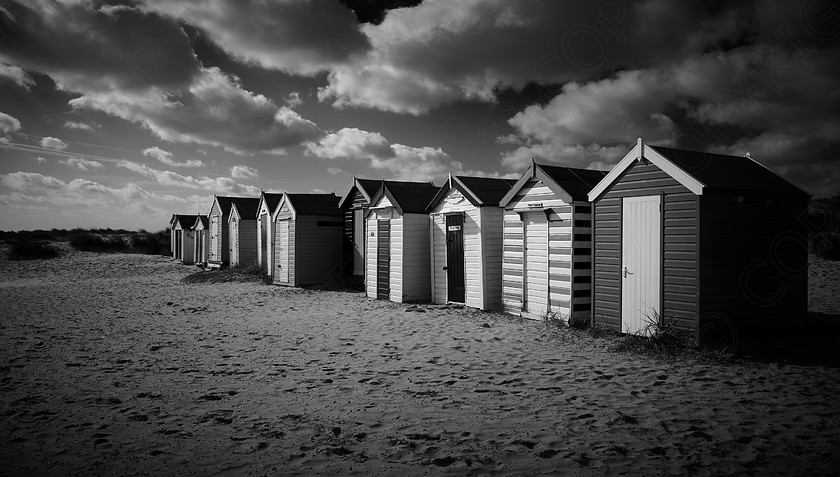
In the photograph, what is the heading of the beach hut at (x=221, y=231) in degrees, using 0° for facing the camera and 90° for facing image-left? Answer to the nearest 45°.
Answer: approximately 45°

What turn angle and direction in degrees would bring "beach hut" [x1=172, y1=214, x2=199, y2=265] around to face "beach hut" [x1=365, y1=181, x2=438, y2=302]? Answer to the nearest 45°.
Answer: approximately 45° to its left

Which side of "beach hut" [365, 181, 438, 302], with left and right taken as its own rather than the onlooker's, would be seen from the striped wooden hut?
left

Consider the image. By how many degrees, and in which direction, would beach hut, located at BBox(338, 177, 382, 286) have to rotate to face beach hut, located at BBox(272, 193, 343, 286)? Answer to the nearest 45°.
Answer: approximately 90° to its right

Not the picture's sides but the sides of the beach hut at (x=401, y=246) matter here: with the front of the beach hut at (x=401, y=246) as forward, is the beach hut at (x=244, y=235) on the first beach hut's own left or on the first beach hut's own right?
on the first beach hut's own right

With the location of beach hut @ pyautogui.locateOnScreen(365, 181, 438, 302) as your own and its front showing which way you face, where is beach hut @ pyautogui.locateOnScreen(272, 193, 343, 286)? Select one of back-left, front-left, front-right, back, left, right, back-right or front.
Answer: right

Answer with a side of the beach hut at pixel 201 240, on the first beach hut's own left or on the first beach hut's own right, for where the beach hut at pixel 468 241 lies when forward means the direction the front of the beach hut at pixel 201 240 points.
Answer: on the first beach hut's own left

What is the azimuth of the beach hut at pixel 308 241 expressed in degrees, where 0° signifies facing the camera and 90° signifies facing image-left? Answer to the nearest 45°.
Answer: approximately 45°

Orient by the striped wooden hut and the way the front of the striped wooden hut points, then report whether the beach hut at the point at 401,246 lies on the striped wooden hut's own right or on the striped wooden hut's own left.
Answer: on the striped wooden hut's own right

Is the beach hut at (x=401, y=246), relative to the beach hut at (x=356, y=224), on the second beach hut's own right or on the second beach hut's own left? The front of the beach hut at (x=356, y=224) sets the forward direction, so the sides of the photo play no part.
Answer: on the second beach hut's own left

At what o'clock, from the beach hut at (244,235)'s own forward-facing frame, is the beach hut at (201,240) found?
the beach hut at (201,240) is roughly at 4 o'clock from the beach hut at (244,235).

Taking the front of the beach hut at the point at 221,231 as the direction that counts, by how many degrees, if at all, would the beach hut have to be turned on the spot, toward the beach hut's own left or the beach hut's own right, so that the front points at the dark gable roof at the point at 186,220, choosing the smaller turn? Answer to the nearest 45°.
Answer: approximately 135° to the beach hut's own right
